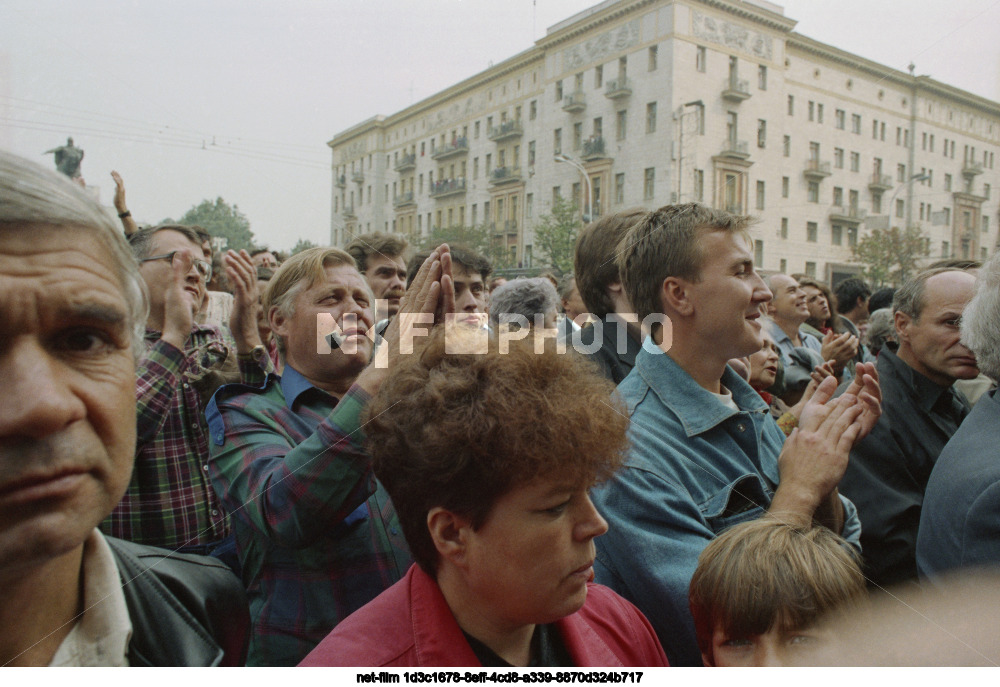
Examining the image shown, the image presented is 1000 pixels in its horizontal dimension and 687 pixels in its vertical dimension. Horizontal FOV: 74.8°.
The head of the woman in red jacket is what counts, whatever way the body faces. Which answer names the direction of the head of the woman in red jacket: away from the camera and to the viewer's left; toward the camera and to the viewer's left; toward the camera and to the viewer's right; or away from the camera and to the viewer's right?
toward the camera and to the viewer's right

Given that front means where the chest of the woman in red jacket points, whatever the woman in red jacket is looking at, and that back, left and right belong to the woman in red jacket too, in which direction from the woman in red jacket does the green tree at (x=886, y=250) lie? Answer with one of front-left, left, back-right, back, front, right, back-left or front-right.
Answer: left

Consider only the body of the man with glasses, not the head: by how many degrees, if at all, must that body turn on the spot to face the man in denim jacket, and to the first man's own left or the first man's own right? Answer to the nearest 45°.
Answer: approximately 45° to the first man's own left

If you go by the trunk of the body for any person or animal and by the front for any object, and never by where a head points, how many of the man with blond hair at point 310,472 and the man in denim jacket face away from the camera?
0

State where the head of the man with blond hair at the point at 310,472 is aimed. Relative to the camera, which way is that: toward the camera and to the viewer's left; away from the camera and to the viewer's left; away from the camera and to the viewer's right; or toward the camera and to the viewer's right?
toward the camera and to the viewer's right

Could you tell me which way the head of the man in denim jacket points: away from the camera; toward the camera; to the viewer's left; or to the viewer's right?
to the viewer's right

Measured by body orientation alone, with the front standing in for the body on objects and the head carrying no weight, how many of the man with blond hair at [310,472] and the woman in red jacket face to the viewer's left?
0

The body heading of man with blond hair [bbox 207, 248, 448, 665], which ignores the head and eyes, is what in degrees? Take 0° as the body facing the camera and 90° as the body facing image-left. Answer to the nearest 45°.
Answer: approximately 315°

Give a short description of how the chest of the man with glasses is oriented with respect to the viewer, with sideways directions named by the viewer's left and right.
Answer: facing the viewer and to the right of the viewer
